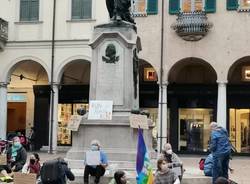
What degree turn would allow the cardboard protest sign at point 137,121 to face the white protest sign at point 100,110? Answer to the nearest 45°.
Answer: approximately 135° to its right

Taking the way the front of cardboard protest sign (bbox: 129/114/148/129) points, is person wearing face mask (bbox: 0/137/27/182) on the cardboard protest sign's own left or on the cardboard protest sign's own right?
on the cardboard protest sign's own right

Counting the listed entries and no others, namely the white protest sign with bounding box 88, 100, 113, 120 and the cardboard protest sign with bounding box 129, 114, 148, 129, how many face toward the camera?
2

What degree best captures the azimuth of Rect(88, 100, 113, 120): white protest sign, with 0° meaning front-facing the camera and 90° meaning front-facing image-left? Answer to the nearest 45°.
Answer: approximately 0°

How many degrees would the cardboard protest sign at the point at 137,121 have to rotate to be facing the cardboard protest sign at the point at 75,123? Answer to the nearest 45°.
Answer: approximately 90° to its right

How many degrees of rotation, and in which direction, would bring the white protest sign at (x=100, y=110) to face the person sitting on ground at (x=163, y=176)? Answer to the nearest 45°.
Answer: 0° — it already faces them

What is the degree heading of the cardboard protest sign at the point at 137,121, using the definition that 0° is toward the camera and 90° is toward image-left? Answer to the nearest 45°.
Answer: approximately 0°

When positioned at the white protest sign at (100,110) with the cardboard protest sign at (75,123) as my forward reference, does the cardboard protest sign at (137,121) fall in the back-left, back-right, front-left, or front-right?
back-left
